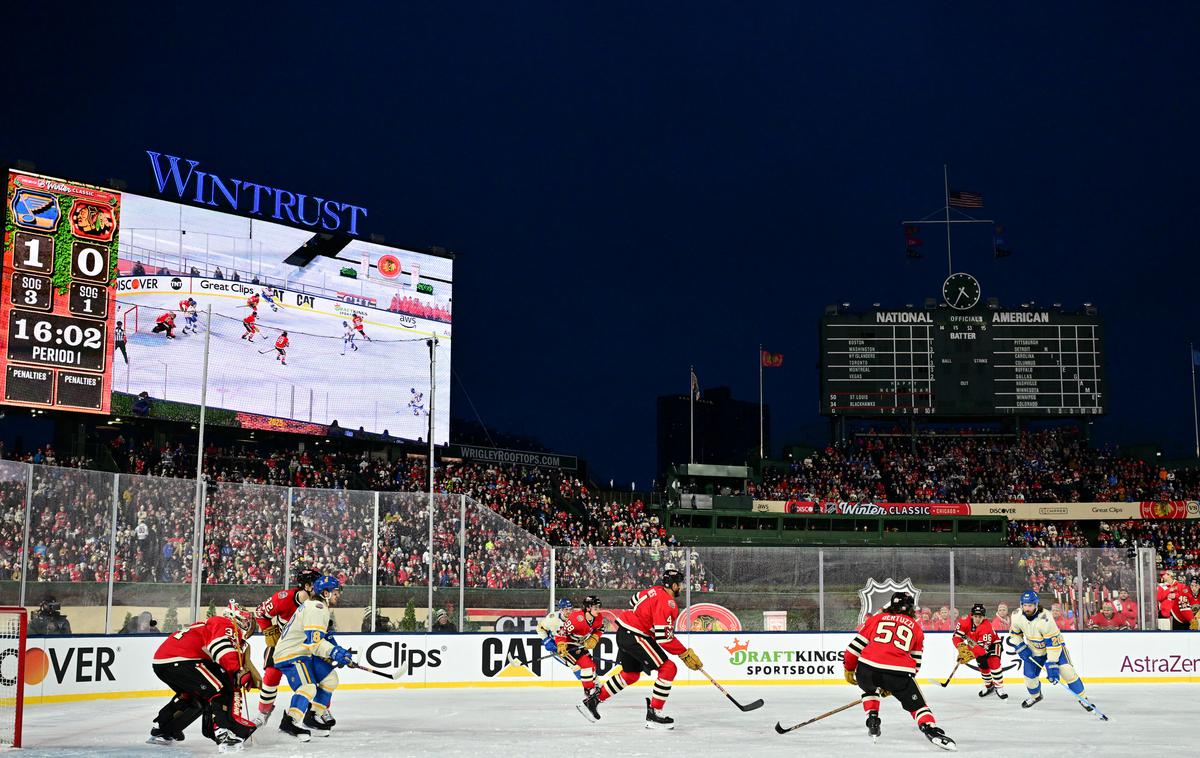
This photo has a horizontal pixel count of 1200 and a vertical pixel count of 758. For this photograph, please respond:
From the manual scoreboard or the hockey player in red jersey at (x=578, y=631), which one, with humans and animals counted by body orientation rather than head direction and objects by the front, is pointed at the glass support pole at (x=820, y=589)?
the manual scoreboard

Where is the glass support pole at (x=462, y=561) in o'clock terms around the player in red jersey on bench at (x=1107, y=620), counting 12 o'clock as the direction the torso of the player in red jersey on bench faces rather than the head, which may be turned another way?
The glass support pole is roughly at 2 o'clock from the player in red jersey on bench.

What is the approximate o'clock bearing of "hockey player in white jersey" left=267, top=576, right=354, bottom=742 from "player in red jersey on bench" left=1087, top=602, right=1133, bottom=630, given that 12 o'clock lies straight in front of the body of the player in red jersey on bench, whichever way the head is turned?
The hockey player in white jersey is roughly at 1 o'clock from the player in red jersey on bench.

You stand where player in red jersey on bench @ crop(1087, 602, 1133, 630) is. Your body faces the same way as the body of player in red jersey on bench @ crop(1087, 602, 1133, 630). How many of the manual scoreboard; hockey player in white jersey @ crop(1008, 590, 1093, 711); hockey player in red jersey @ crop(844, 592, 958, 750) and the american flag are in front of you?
2

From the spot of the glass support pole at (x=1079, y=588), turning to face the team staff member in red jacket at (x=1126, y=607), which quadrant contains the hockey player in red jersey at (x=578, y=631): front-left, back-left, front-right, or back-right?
back-right

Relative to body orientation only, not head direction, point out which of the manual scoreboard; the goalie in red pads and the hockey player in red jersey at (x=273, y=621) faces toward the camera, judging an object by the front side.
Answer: the manual scoreboard

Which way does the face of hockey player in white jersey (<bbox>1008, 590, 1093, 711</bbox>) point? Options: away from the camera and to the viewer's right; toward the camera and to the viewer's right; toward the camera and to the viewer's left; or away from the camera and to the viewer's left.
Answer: toward the camera and to the viewer's left

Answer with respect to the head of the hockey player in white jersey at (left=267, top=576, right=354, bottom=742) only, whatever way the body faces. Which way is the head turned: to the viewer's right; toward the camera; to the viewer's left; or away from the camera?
to the viewer's right

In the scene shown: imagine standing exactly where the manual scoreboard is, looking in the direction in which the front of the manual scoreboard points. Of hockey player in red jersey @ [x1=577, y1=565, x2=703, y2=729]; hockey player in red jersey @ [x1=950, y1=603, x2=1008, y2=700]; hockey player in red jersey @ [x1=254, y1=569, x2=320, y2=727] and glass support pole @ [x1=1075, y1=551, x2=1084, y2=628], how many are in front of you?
4

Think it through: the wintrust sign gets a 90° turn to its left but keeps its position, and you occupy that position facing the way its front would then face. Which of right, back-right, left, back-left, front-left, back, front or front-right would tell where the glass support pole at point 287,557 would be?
back-right
